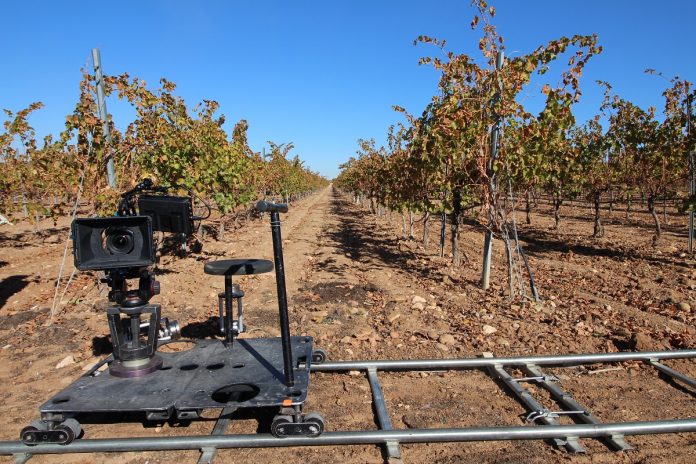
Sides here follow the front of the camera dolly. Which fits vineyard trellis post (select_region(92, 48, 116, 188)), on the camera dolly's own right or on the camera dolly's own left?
on the camera dolly's own right
